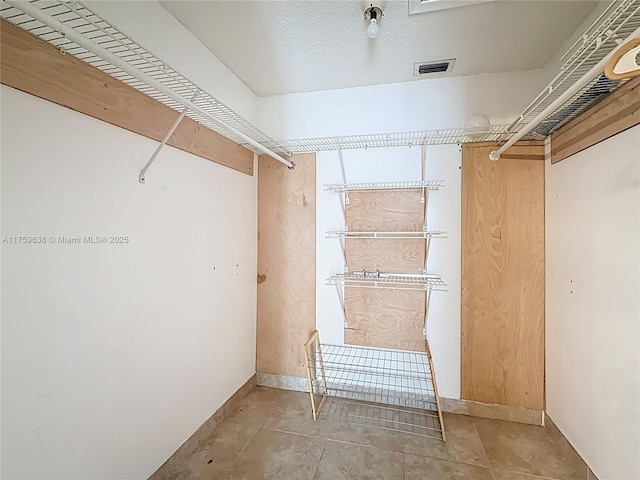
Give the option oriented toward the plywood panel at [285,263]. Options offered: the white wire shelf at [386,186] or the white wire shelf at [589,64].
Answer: the white wire shelf at [589,64]

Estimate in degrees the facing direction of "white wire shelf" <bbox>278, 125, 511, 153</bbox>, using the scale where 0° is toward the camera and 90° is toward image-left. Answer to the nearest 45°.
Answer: approximately 0°

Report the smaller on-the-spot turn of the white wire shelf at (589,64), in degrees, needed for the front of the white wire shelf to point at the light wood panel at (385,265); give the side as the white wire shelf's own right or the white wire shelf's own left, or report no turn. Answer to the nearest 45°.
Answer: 0° — it already faces it

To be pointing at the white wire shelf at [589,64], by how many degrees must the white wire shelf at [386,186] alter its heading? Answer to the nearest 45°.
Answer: approximately 45° to its left

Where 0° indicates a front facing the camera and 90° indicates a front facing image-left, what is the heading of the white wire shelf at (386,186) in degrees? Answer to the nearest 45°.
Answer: approximately 0°

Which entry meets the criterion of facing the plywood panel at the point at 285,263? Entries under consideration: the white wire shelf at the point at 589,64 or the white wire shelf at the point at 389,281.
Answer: the white wire shelf at the point at 589,64

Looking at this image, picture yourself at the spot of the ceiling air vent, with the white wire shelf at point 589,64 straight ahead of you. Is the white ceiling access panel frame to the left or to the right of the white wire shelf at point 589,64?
right

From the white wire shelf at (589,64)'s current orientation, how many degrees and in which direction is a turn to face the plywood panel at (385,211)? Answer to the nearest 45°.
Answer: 0° — it already faces it

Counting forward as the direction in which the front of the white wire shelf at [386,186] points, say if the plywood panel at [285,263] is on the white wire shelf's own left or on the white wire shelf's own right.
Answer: on the white wire shelf's own right

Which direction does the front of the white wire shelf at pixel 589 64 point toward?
to the viewer's left
